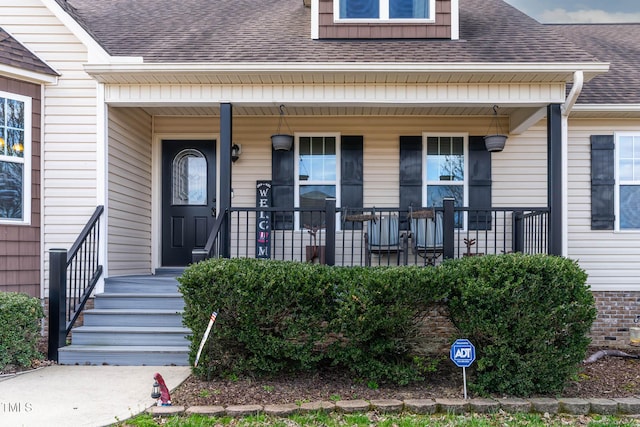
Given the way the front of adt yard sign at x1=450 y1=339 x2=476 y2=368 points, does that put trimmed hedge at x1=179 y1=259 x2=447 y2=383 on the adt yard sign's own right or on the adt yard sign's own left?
on the adt yard sign's own right

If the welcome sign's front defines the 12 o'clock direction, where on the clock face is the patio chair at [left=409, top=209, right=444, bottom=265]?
The patio chair is roughly at 10 o'clock from the welcome sign.

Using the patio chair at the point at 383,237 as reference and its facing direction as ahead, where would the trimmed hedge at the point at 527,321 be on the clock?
The trimmed hedge is roughly at 11 o'clock from the patio chair.

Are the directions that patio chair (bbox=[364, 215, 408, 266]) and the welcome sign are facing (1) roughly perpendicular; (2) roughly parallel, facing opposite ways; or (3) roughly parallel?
roughly parallel

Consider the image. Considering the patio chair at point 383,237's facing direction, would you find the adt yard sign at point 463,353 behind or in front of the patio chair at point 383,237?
in front

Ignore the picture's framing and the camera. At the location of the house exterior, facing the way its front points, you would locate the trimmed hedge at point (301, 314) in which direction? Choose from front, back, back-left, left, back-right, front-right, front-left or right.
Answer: front

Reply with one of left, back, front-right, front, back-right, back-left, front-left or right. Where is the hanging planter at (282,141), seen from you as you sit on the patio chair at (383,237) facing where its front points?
right

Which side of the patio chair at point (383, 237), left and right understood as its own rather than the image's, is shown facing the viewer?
front

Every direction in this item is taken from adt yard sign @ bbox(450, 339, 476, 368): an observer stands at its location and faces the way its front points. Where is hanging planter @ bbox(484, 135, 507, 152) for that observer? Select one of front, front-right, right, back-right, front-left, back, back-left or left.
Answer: back

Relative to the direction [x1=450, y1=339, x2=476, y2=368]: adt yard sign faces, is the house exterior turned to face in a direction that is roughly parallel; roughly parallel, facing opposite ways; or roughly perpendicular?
roughly parallel

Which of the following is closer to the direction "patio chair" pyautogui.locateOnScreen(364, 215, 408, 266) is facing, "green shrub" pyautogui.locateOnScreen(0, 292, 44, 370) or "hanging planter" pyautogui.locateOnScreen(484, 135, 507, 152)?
the green shrub

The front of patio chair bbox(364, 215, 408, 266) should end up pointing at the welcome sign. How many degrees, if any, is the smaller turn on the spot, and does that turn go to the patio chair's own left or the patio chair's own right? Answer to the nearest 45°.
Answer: approximately 90° to the patio chair's own right

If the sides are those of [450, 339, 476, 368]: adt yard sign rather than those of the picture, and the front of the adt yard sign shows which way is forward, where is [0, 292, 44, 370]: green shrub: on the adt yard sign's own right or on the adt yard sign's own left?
on the adt yard sign's own right

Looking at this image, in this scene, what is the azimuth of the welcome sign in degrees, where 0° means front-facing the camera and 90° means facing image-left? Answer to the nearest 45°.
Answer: approximately 0°
